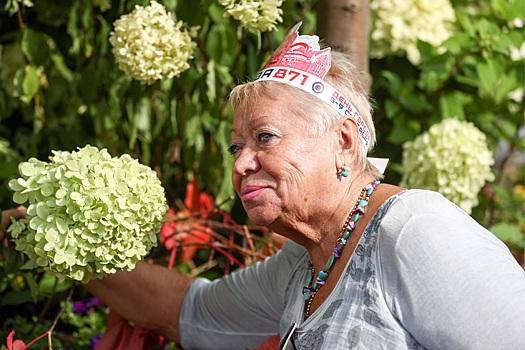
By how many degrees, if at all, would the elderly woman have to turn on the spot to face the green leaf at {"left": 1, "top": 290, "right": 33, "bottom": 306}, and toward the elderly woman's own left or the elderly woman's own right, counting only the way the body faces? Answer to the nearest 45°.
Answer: approximately 45° to the elderly woman's own right

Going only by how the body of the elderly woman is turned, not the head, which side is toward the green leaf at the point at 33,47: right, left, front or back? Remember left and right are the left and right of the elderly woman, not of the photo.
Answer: right

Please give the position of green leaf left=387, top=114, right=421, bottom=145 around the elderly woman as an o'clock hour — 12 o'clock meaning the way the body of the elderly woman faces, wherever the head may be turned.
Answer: The green leaf is roughly at 5 o'clock from the elderly woman.

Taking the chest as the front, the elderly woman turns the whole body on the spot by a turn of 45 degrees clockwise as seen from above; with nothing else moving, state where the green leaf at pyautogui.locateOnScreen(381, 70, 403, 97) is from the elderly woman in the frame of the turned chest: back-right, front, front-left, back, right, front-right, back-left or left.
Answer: right

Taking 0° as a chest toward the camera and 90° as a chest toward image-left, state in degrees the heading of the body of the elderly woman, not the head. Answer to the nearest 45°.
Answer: approximately 45°

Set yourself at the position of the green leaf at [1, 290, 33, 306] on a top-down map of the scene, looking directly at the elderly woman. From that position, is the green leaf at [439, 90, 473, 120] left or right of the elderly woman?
left

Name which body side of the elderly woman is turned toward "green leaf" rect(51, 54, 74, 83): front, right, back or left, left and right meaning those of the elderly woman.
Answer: right

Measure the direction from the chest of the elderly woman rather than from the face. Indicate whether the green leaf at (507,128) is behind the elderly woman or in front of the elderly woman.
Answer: behind

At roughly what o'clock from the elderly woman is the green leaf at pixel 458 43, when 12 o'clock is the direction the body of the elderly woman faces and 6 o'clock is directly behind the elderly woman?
The green leaf is roughly at 5 o'clock from the elderly woman.
